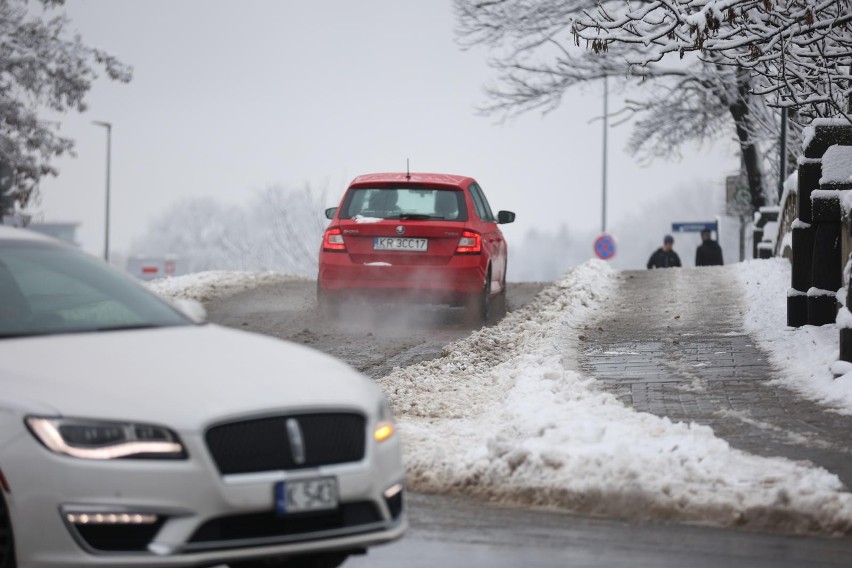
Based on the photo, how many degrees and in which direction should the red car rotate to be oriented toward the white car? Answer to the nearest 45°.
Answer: approximately 180°

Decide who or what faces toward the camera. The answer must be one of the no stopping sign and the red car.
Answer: the no stopping sign

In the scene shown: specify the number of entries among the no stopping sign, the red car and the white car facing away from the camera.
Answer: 1

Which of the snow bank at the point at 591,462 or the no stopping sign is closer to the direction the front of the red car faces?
the no stopping sign

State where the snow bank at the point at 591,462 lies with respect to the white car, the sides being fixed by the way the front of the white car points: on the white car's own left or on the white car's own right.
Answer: on the white car's own left

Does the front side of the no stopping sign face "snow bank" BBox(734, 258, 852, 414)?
yes

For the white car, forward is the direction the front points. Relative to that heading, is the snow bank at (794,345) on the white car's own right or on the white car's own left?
on the white car's own left

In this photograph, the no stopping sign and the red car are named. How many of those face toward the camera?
1

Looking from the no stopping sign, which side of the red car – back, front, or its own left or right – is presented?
front

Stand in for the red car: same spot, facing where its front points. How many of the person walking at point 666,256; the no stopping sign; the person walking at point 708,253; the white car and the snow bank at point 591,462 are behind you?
2

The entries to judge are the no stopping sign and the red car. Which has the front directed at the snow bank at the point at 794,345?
the no stopping sign

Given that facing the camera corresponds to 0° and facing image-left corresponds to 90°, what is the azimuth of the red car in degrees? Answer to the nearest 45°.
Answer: approximately 180°

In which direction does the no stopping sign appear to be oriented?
toward the camera

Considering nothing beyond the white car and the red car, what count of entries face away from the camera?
1

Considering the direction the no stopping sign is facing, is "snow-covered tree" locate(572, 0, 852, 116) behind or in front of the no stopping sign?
in front

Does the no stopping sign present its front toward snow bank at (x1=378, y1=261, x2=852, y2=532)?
yes
